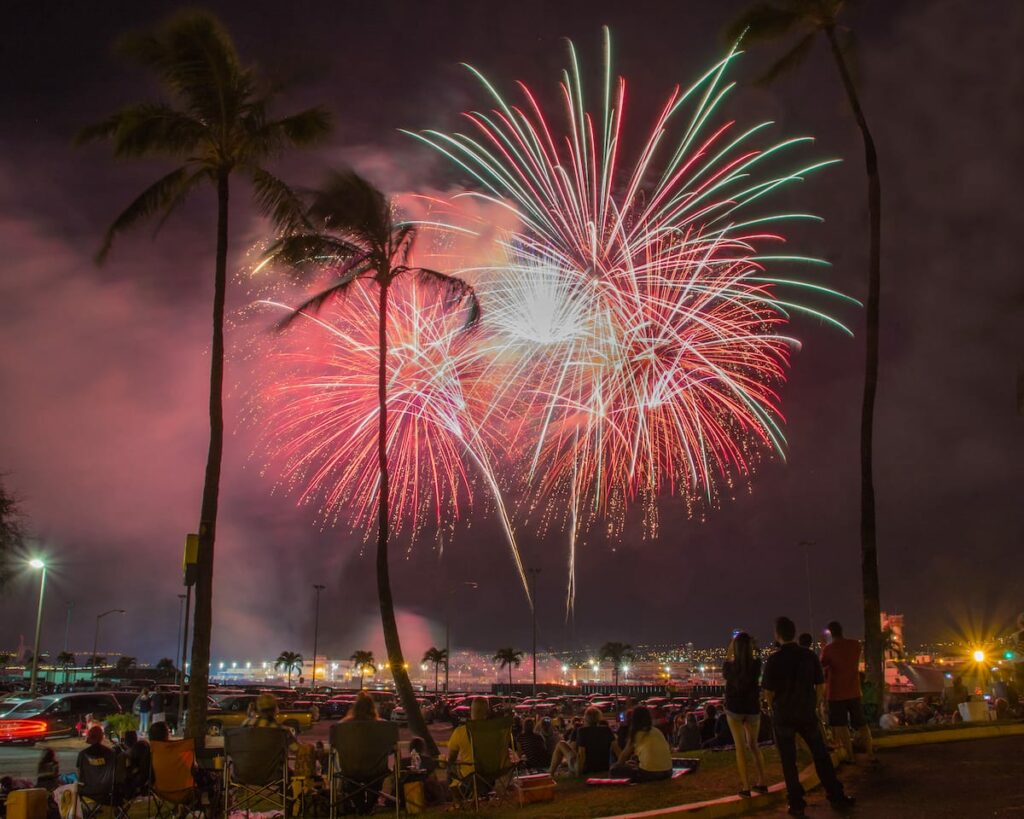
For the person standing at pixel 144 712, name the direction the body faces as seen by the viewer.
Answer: away from the camera

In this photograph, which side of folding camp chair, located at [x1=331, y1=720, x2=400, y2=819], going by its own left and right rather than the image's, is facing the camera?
back

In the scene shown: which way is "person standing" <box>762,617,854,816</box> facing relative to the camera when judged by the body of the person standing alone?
away from the camera

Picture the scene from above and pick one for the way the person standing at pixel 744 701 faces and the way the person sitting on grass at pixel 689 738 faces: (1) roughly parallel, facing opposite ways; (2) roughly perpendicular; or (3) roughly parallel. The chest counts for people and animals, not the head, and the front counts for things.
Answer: roughly parallel

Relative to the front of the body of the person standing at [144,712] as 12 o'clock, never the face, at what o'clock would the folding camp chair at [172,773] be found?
The folding camp chair is roughly at 6 o'clock from the person standing.

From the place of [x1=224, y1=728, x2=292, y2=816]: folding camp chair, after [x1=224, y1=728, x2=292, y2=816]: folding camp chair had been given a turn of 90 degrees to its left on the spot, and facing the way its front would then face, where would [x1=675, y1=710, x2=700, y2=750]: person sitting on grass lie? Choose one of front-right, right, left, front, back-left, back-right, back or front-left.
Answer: back-right

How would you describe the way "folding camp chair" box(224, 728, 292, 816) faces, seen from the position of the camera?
facing away from the viewer

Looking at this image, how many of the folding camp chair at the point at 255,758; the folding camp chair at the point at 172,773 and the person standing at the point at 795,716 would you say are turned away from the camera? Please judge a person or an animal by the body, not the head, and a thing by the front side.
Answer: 3

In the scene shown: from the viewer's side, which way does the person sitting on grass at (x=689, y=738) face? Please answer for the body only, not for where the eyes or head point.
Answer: away from the camera

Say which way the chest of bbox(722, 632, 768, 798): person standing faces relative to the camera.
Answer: away from the camera

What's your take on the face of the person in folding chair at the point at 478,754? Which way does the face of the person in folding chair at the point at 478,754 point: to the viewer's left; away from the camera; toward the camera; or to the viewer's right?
away from the camera

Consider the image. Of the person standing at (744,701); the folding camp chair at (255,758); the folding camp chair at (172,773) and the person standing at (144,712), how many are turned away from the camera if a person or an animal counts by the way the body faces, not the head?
4

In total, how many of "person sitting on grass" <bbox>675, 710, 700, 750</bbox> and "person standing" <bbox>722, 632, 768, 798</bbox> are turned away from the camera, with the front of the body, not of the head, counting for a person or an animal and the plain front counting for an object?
2

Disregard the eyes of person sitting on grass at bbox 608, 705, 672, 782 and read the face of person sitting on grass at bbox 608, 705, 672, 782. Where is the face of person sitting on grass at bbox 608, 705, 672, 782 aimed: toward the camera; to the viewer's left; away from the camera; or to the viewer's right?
away from the camera

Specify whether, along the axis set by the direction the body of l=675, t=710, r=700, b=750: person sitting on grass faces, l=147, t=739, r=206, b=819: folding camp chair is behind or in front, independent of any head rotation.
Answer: behind

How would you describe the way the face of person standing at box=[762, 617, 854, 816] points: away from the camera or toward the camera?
away from the camera

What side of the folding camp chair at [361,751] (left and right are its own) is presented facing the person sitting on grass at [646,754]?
right
